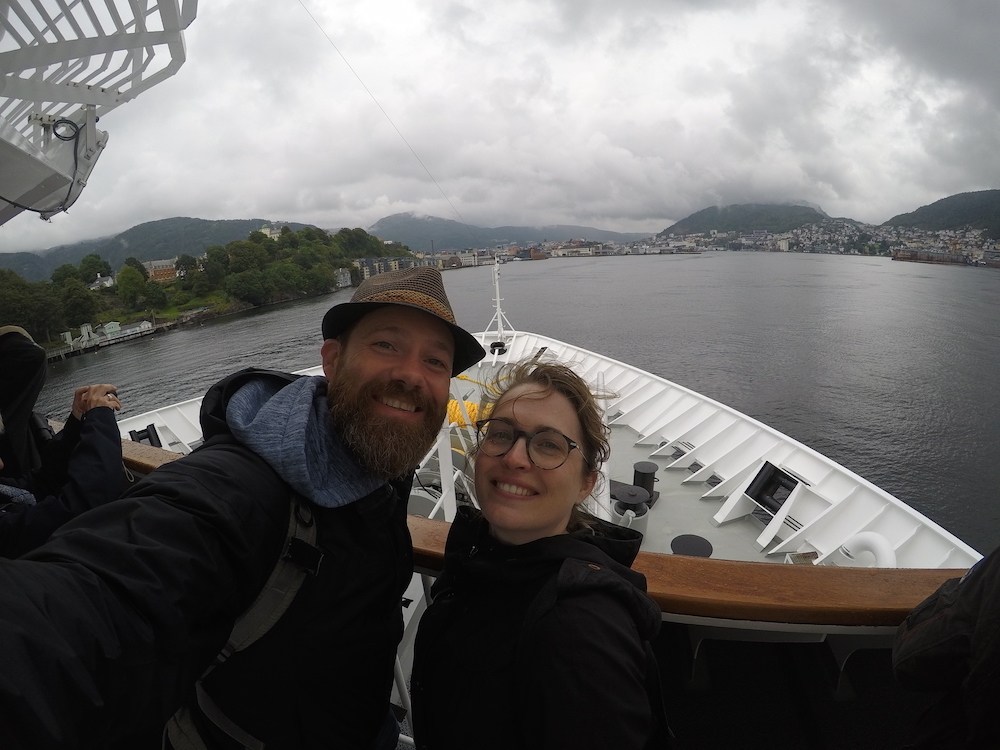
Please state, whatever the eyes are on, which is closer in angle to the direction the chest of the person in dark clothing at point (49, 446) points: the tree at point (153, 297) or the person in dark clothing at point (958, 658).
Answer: the tree

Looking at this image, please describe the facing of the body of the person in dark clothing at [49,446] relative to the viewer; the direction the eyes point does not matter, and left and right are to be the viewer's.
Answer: facing away from the viewer and to the right of the viewer

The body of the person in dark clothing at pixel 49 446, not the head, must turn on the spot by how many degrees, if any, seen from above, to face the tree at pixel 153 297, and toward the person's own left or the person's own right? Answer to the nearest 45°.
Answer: approximately 45° to the person's own left

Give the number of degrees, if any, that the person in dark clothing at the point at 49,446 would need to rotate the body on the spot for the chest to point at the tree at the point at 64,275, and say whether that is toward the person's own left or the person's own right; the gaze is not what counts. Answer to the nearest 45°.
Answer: approximately 45° to the person's own left

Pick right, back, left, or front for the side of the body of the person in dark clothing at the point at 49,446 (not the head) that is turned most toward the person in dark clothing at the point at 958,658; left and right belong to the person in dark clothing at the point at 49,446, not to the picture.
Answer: right

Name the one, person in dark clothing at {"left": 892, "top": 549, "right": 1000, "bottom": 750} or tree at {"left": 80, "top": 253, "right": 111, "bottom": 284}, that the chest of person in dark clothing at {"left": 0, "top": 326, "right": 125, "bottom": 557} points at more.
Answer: the tree
